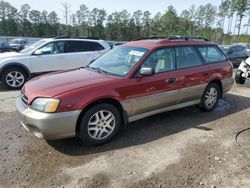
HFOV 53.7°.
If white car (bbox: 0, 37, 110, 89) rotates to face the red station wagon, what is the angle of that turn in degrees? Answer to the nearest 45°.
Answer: approximately 90° to its left

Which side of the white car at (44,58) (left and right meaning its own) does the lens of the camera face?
left

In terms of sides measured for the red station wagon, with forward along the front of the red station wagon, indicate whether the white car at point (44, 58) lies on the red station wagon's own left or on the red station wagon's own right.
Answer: on the red station wagon's own right

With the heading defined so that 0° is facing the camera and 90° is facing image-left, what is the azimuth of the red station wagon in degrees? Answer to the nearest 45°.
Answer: approximately 45°

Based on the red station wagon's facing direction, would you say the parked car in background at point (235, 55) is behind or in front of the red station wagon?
behind

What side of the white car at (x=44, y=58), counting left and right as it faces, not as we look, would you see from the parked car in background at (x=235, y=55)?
back
